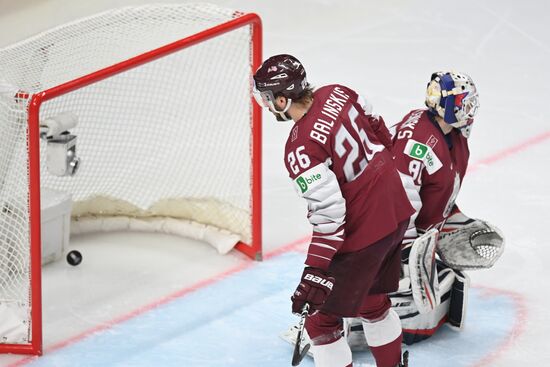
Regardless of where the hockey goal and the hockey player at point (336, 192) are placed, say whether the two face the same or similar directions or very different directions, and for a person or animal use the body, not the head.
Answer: very different directions

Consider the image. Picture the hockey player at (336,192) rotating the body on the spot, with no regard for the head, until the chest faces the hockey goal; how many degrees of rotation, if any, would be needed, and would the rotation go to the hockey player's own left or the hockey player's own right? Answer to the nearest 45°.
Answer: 0° — they already face it

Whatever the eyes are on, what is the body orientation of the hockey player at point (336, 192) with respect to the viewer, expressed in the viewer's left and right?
facing away from the viewer and to the left of the viewer

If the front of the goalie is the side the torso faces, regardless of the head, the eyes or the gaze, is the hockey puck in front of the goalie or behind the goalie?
behind

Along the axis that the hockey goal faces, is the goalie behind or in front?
in front

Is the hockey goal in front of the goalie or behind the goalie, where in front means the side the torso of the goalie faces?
behind

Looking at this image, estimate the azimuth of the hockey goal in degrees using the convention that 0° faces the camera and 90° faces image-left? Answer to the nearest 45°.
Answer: approximately 315°

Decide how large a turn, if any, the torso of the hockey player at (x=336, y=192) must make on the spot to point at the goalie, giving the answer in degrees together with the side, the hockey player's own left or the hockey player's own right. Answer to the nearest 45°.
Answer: approximately 90° to the hockey player's own right

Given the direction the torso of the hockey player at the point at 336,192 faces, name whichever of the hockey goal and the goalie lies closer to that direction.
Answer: the hockey goal
